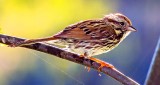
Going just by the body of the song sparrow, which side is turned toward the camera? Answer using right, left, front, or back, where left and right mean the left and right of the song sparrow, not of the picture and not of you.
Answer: right
